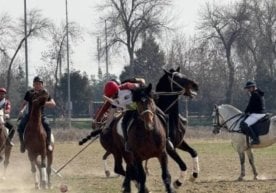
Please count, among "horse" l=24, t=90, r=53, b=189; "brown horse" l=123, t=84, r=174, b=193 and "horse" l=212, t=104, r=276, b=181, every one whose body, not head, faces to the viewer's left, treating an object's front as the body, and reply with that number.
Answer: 1

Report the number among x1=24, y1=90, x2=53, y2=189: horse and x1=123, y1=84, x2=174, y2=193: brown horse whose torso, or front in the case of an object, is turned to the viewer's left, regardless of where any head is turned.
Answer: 0

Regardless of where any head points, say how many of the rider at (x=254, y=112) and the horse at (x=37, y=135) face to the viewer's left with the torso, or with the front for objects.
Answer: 1

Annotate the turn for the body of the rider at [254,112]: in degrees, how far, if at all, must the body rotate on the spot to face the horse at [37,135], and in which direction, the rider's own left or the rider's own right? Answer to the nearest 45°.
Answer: approximately 45° to the rider's own left

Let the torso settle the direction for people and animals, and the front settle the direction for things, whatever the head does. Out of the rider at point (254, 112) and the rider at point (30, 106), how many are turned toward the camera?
1

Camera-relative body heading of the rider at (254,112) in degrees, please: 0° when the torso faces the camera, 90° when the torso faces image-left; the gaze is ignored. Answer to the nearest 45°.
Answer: approximately 90°

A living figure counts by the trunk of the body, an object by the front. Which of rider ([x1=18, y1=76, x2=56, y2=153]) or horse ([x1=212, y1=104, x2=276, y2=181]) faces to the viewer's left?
the horse

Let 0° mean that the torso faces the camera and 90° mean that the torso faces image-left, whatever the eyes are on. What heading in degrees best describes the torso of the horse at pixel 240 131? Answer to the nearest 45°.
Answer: approximately 90°

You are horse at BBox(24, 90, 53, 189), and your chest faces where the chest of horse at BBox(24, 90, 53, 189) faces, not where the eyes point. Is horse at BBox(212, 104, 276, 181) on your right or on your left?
on your left

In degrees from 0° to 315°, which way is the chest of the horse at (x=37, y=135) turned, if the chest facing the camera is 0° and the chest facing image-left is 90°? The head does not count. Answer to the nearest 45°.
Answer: approximately 0°
